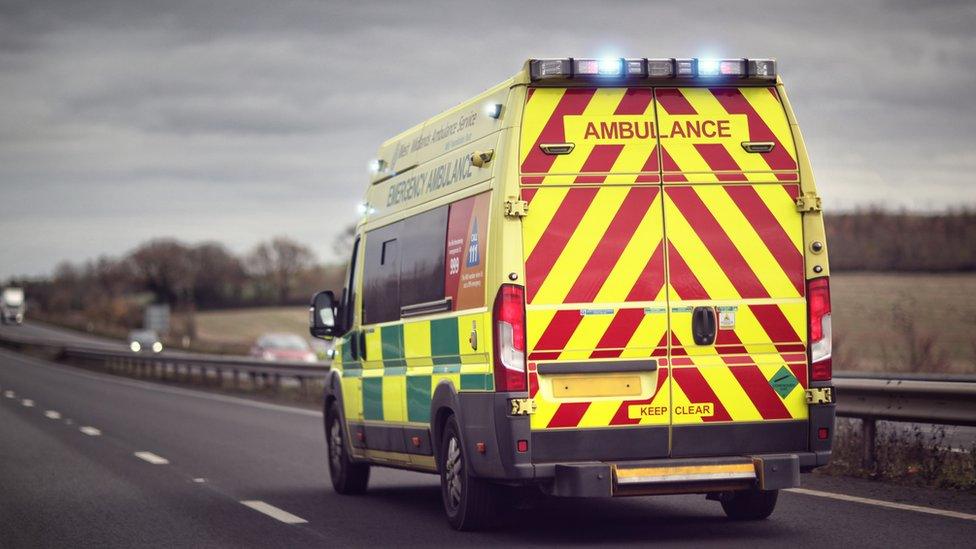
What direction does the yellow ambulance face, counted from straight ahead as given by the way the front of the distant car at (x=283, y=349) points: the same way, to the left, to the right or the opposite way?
the opposite way

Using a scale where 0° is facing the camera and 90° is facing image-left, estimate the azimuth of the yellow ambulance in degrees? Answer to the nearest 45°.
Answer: approximately 135°

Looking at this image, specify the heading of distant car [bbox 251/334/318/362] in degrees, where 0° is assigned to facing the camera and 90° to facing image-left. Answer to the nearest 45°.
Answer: approximately 315°

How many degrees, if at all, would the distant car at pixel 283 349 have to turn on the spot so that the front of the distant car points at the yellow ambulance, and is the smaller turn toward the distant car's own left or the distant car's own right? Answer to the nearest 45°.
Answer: approximately 45° to the distant car's own right

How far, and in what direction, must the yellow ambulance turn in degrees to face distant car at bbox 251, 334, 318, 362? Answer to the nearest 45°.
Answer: approximately 45° to its right
